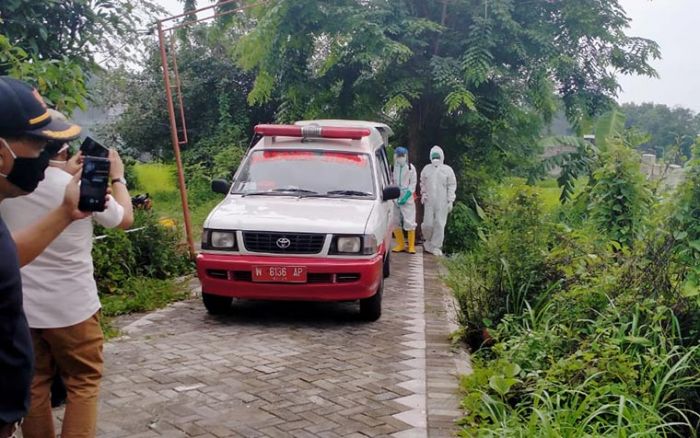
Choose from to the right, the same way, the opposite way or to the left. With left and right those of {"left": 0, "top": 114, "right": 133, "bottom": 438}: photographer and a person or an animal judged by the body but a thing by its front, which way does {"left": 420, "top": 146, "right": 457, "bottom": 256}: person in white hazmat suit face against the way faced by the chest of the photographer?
the opposite way

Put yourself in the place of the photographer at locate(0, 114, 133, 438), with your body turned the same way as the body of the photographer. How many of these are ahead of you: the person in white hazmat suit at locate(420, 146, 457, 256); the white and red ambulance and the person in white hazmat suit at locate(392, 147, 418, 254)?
3

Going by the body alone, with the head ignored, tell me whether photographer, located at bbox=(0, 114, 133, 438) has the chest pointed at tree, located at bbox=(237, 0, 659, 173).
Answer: yes

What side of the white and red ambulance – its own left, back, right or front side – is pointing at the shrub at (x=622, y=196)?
left

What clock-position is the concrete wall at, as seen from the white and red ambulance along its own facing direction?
The concrete wall is roughly at 7 o'clock from the white and red ambulance.

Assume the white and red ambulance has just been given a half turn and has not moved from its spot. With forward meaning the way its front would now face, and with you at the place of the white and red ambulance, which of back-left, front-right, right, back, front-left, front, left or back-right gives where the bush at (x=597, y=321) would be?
back-right

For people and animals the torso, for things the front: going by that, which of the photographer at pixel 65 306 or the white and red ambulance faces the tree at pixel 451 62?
the photographer

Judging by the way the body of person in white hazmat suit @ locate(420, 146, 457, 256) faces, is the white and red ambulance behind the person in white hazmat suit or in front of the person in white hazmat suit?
in front

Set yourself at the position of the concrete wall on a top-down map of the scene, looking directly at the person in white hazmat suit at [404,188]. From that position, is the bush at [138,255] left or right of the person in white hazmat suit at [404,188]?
left

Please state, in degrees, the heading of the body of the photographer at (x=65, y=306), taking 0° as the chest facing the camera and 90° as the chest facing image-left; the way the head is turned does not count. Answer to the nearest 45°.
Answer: approximately 225°

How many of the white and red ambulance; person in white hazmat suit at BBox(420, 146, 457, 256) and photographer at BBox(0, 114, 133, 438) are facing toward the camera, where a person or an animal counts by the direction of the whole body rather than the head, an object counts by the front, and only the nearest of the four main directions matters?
2

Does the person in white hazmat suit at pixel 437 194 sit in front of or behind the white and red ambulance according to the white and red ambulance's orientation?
behind

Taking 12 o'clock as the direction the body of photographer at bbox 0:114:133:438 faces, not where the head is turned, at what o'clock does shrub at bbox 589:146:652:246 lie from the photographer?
The shrub is roughly at 1 o'clock from the photographer.

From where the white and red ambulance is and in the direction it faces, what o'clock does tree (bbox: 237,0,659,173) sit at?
The tree is roughly at 7 o'clock from the white and red ambulance.

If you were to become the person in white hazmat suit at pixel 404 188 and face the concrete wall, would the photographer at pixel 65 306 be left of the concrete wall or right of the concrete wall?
right
